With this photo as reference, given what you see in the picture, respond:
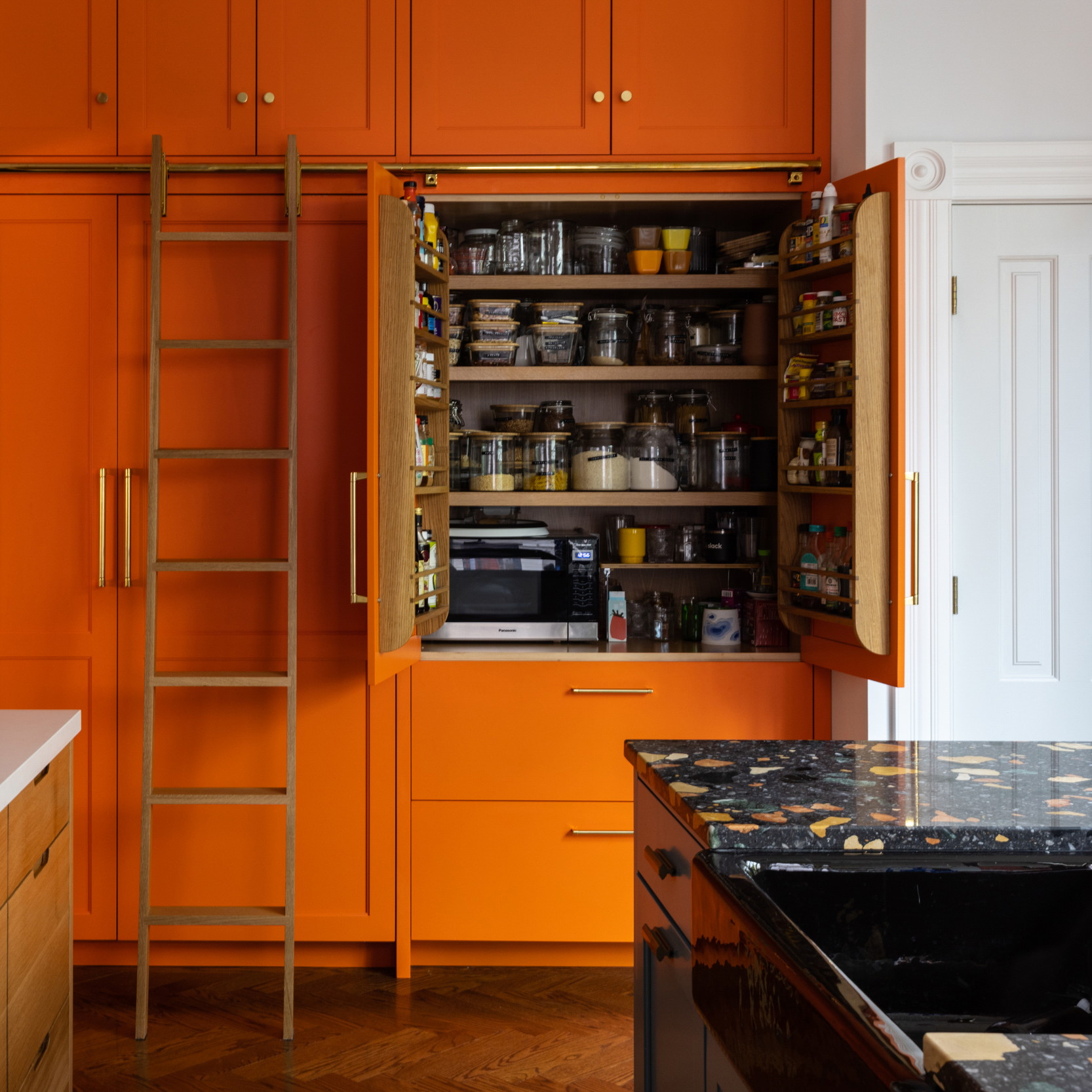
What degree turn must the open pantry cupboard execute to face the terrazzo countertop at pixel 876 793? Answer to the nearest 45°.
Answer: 0° — it already faces it

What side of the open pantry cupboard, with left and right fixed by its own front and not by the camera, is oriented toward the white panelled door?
left

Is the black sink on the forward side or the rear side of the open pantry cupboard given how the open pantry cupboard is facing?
on the forward side

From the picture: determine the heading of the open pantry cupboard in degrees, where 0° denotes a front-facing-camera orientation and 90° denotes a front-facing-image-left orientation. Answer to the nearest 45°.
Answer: approximately 0°

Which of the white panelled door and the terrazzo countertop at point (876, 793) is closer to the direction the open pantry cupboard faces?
the terrazzo countertop

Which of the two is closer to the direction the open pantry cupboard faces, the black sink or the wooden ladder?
the black sink

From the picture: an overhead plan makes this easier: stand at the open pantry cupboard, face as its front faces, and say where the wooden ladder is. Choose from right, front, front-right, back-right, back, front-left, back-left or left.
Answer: right
